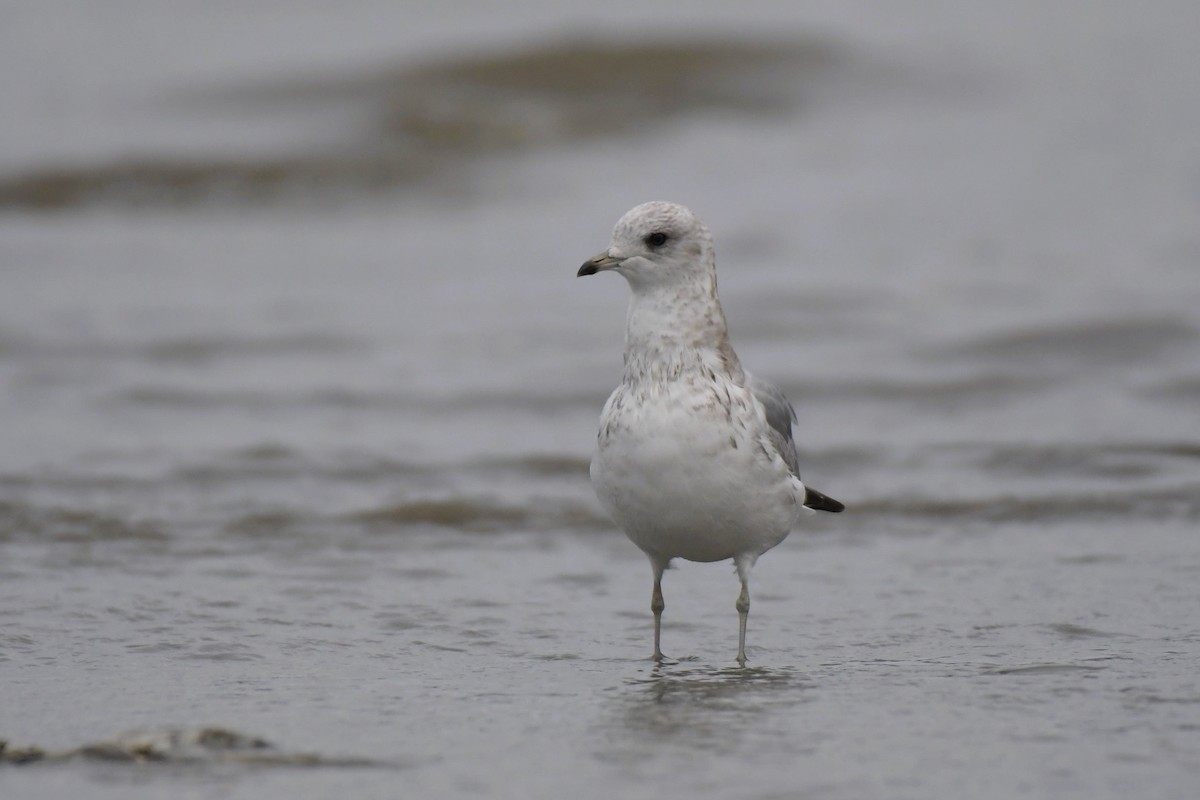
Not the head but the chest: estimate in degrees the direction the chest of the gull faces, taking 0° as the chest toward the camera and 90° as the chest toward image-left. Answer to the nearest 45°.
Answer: approximately 45°
